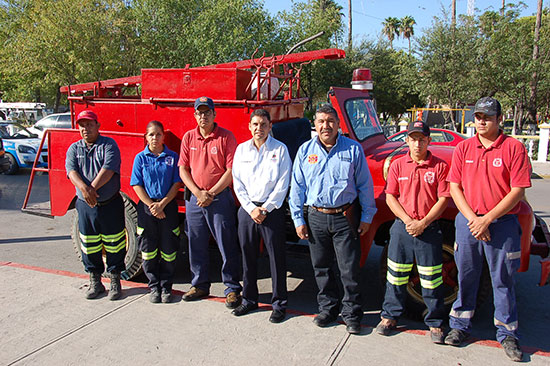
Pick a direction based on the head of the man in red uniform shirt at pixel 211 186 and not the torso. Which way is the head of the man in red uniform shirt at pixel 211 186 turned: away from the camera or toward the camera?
toward the camera

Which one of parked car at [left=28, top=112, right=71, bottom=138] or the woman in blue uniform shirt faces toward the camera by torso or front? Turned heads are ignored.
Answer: the woman in blue uniform shirt

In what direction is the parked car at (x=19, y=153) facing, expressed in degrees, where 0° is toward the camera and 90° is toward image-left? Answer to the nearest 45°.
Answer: approximately 315°

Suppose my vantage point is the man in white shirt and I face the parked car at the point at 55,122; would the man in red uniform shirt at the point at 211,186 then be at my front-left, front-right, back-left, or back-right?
front-left

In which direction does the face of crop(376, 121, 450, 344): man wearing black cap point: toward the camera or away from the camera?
toward the camera

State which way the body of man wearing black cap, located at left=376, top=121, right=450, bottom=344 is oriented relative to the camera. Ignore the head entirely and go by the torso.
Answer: toward the camera

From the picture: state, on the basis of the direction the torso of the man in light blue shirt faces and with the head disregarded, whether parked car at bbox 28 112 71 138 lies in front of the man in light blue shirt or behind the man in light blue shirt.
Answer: behind

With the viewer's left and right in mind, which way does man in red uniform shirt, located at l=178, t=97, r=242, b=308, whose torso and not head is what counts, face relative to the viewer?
facing the viewer

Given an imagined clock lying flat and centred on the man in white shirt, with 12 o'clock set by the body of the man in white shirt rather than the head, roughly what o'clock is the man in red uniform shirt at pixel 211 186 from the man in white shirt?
The man in red uniform shirt is roughly at 4 o'clock from the man in white shirt.

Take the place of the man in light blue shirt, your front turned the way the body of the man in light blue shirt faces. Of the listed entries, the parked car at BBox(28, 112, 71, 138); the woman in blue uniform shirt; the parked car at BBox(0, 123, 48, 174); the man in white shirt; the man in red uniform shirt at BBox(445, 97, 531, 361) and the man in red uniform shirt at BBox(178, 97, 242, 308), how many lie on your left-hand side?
1

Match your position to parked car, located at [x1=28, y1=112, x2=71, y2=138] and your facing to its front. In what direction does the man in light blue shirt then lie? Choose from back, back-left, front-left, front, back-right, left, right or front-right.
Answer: left

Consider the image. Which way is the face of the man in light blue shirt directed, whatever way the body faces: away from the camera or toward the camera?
toward the camera

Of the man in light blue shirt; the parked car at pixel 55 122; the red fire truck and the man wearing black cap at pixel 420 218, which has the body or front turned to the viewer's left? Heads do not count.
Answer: the parked car

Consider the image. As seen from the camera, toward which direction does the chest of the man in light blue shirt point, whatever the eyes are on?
toward the camera

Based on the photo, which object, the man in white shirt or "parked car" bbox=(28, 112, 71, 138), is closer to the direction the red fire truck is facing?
the man in white shirt

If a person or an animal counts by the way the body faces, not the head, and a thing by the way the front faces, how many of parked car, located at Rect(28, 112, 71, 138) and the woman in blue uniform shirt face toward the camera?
1

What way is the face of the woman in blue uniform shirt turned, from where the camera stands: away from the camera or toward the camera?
toward the camera

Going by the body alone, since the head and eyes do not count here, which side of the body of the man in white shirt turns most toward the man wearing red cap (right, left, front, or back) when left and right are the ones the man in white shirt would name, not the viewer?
right

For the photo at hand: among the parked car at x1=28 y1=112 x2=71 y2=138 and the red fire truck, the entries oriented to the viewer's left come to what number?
1
